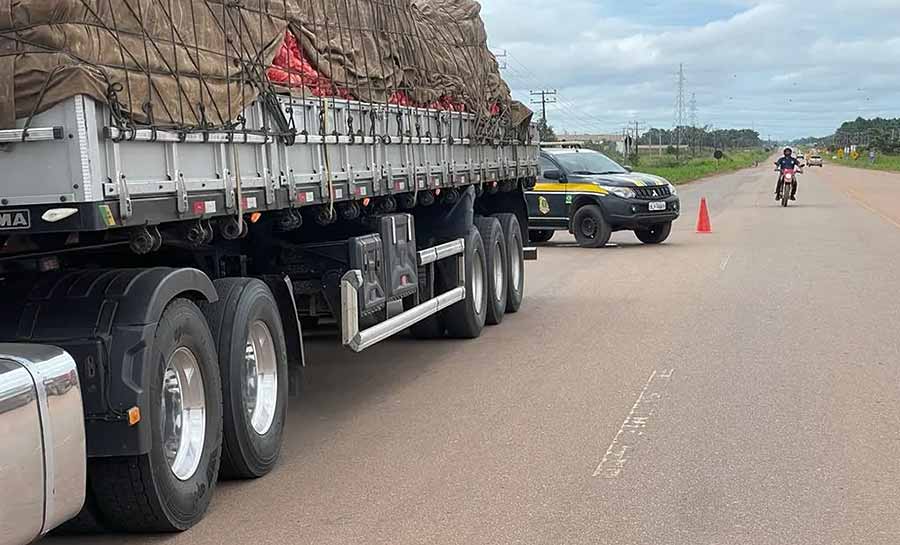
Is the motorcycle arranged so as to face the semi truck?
yes

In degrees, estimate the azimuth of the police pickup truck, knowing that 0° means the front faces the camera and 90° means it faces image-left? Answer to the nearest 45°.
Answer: approximately 315°

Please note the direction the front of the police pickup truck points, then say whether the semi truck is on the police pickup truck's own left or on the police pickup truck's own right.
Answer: on the police pickup truck's own right

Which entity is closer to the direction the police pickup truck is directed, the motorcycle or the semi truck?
the semi truck
